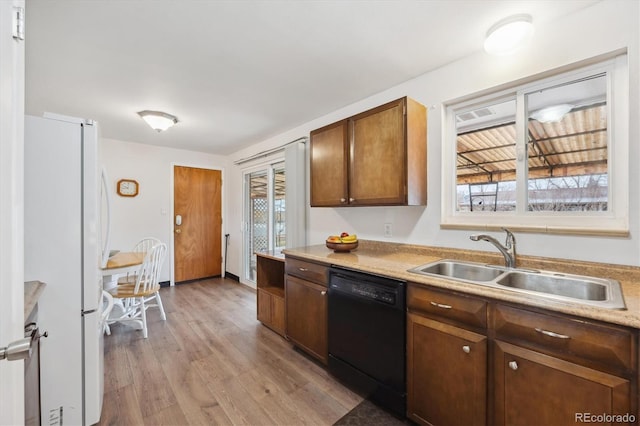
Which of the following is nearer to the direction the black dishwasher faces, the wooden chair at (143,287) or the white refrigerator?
the white refrigerator

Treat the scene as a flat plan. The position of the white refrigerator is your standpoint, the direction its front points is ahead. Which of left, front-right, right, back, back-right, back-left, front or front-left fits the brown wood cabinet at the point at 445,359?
front-right

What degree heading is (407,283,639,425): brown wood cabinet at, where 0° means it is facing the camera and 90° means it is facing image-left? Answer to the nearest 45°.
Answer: approximately 45°

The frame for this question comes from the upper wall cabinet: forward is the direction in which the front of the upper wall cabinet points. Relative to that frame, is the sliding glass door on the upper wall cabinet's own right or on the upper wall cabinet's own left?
on the upper wall cabinet's own right

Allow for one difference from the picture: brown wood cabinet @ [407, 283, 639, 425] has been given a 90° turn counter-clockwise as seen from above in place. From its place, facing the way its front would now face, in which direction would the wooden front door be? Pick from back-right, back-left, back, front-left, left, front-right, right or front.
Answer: back-right

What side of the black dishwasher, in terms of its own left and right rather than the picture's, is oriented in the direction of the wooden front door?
right

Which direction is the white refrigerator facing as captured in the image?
to the viewer's right
